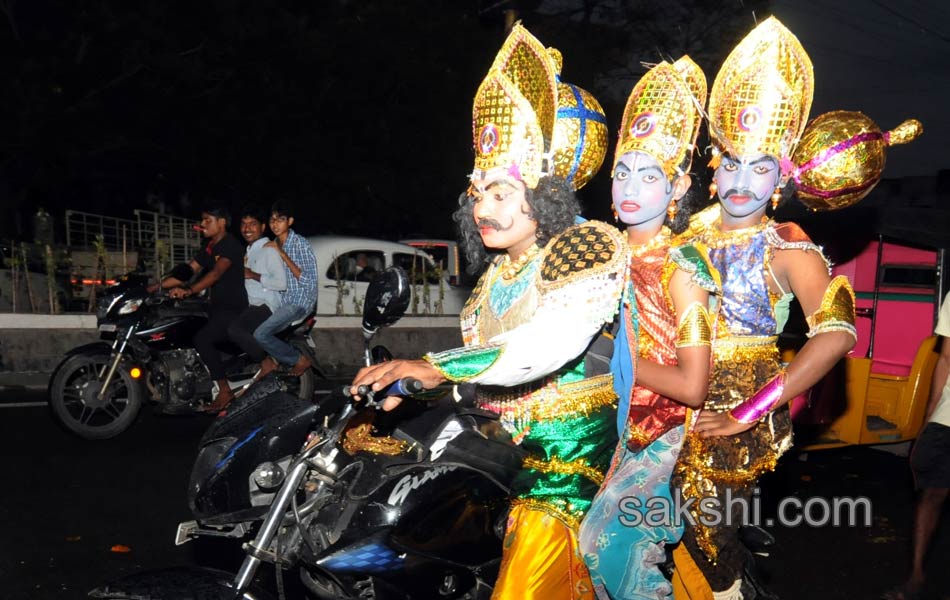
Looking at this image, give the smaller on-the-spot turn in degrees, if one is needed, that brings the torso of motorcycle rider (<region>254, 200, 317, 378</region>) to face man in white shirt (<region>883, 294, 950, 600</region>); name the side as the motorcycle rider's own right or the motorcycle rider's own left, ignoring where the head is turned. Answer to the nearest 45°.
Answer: approximately 135° to the motorcycle rider's own left

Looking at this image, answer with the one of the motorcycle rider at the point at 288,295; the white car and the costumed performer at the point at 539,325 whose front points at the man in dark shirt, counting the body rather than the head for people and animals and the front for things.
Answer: the motorcycle rider

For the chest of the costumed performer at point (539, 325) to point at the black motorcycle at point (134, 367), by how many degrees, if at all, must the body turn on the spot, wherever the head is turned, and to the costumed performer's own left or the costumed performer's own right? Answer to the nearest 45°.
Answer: approximately 90° to the costumed performer's own right

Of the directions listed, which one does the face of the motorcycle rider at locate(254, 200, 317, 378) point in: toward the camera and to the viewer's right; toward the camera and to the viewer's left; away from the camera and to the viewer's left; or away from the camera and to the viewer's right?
toward the camera and to the viewer's left

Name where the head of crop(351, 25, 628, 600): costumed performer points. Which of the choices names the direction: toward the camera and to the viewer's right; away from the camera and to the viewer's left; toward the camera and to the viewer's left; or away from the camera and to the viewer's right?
toward the camera and to the viewer's left

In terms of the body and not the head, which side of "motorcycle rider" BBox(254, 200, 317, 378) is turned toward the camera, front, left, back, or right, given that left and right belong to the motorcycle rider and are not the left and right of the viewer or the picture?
left

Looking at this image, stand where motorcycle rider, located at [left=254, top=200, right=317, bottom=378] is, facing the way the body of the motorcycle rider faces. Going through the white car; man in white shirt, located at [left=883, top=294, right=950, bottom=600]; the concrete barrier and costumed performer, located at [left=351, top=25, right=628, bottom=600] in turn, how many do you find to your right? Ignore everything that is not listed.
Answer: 2

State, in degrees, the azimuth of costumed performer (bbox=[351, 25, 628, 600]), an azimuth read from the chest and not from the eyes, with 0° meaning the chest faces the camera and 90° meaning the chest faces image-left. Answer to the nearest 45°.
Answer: approximately 45°

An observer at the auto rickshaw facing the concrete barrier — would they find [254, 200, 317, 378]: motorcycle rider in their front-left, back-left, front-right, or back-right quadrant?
front-left

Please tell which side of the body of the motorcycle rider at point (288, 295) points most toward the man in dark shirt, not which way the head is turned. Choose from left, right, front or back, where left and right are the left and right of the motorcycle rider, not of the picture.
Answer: front

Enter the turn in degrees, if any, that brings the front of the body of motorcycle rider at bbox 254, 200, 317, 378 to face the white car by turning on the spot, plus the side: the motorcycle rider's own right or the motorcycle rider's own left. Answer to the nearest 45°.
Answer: approximately 90° to the motorcycle rider's own right

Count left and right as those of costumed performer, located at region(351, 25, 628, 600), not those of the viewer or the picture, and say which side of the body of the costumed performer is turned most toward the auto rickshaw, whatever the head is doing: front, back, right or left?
back
